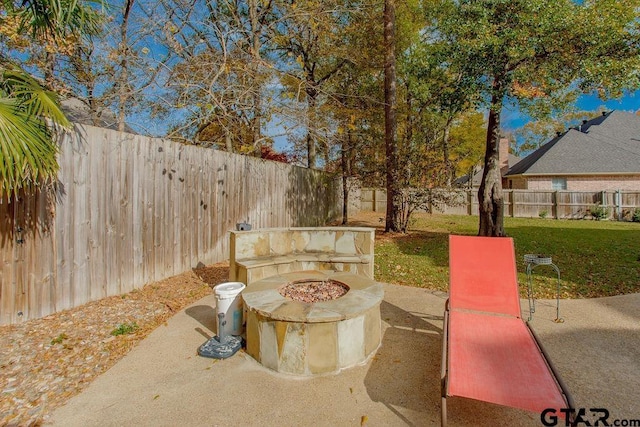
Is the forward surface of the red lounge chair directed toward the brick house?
no

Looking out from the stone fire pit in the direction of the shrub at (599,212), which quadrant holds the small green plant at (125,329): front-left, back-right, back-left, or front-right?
back-left

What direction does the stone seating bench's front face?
toward the camera

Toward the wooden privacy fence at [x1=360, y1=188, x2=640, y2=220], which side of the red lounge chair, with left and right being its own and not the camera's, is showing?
back

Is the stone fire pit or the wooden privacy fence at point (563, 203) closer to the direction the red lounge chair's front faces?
the stone fire pit

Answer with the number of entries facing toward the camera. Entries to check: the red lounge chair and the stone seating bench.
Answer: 2

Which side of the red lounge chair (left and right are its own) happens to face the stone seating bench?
right

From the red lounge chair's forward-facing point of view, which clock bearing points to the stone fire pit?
The stone fire pit is roughly at 2 o'clock from the red lounge chair.

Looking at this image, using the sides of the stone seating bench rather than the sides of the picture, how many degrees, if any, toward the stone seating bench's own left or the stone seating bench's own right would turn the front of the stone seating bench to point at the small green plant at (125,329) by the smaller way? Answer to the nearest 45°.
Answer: approximately 45° to the stone seating bench's own right

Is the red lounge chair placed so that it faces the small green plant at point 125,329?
no

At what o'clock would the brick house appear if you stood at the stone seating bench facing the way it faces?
The brick house is roughly at 8 o'clock from the stone seating bench.

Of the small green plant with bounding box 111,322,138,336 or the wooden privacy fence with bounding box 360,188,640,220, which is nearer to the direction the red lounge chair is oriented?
the small green plant

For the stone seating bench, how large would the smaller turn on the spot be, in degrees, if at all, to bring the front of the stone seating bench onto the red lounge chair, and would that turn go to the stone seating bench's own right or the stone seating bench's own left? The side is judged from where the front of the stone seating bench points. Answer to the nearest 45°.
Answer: approximately 45° to the stone seating bench's own left

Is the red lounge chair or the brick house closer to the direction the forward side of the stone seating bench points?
the red lounge chair

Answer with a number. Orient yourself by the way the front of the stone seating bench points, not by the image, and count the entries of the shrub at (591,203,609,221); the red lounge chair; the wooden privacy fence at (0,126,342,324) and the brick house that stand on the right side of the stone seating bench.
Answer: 1

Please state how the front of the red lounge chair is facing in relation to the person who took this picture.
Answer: facing the viewer

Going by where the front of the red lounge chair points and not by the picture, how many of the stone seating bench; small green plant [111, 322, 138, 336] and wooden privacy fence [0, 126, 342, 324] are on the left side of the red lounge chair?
0

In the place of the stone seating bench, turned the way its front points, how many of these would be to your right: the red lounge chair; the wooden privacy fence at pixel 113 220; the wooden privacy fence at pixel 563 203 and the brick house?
1

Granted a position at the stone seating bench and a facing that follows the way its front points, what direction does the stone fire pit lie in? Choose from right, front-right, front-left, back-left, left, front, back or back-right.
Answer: front
